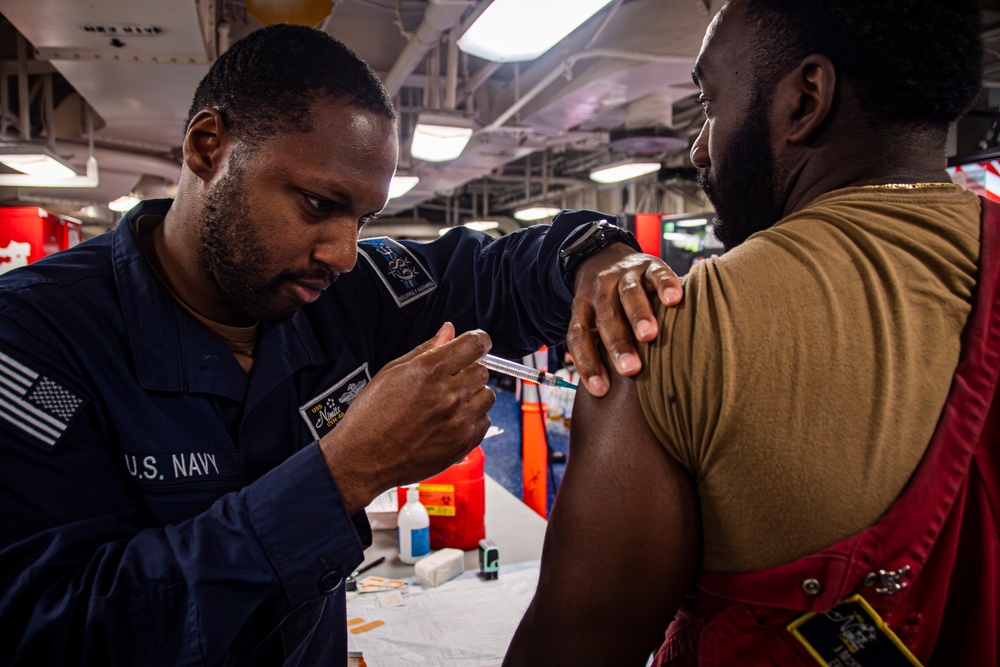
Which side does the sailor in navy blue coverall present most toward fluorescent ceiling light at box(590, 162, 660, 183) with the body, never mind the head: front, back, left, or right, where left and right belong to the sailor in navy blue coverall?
left

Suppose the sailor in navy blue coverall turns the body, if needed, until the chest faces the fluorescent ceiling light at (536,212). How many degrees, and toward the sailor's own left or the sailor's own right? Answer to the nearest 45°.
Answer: approximately 135° to the sailor's own left

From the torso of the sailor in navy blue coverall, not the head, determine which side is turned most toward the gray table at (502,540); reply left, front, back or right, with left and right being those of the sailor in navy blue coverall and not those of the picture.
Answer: left

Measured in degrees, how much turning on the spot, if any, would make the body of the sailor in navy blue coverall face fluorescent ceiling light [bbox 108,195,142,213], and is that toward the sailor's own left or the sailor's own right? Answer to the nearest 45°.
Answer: approximately 135° to the sailor's own left

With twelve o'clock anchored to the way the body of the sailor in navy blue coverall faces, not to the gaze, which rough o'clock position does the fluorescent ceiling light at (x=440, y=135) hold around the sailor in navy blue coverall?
The fluorescent ceiling light is roughly at 8 o'clock from the sailor in navy blue coverall.

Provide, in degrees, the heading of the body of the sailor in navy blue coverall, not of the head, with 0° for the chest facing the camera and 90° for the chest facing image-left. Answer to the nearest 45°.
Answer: approximately 315°

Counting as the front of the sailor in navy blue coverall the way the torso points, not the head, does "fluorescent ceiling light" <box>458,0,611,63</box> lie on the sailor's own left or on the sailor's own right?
on the sailor's own left

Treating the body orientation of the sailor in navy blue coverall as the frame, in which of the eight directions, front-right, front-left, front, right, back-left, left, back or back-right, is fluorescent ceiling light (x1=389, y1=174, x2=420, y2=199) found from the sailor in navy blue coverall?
back-left

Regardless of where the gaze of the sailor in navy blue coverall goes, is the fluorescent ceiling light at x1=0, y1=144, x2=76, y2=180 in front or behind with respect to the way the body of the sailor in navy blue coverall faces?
behind
